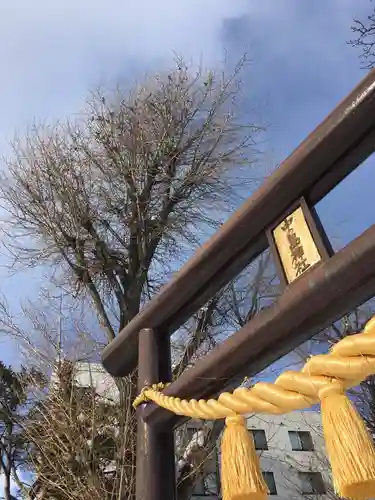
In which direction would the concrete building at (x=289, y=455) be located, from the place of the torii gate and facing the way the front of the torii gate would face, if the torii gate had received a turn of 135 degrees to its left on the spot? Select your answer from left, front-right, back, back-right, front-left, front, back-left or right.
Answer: left

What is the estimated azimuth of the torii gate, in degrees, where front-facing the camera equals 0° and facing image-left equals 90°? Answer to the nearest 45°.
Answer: approximately 45°
